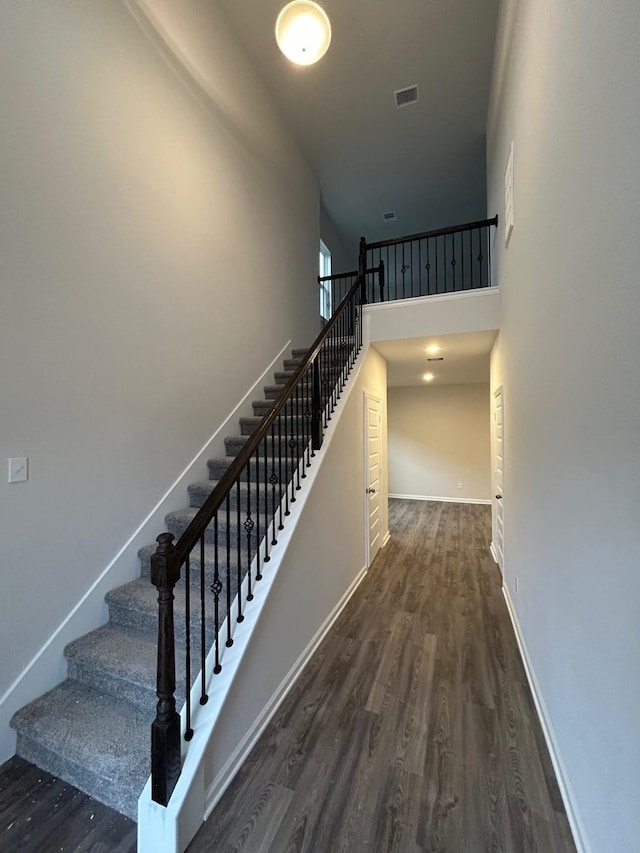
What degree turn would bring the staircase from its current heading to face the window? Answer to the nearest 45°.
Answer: approximately 180°

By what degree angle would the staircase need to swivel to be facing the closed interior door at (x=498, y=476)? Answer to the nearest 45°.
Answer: approximately 135° to its left

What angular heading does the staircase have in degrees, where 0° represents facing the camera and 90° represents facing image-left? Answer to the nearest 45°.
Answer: approximately 45°

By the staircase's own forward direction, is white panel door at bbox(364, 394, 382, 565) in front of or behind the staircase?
behind
